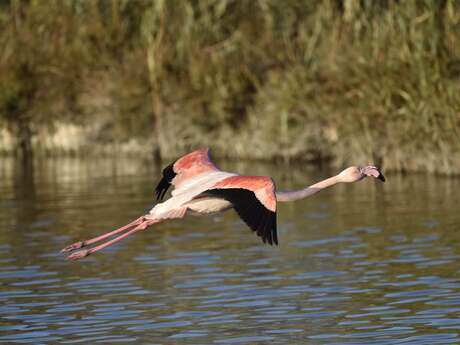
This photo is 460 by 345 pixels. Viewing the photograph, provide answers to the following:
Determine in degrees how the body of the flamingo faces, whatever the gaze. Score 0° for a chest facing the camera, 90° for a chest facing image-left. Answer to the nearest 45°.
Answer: approximately 270°

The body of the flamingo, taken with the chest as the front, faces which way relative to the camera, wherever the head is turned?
to the viewer's right
